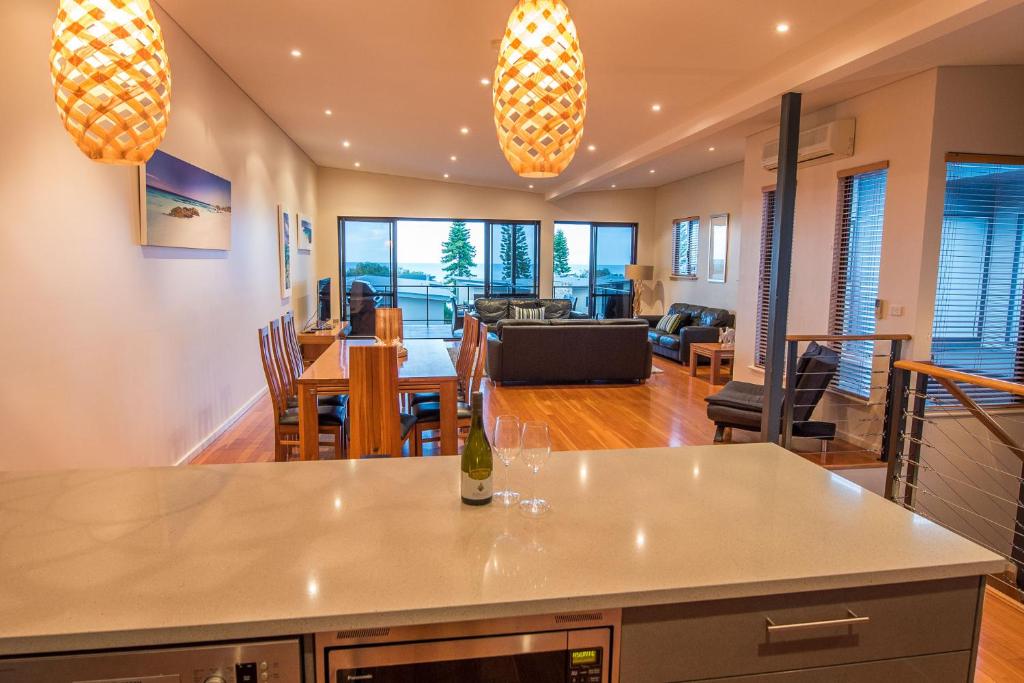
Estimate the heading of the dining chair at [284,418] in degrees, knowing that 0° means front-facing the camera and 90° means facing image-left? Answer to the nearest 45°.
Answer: approximately 270°

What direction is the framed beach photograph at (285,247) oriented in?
to the viewer's right

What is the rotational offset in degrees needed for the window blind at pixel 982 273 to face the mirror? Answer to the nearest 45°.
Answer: approximately 90° to its right

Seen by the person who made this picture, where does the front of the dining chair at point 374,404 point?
facing away from the viewer

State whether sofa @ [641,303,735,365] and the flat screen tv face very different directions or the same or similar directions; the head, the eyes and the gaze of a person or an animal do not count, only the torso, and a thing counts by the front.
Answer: very different directions

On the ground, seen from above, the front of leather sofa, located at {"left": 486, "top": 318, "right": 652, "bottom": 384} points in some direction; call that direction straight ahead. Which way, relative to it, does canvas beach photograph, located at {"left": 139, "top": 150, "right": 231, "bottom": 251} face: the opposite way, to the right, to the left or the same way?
to the right

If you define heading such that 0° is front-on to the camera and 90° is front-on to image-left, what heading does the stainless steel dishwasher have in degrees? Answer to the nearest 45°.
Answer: approximately 0°

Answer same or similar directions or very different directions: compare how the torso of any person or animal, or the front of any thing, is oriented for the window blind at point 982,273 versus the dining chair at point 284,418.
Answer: very different directions

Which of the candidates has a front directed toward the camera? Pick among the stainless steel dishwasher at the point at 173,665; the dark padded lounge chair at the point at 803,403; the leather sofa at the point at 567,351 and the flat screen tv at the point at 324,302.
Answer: the stainless steel dishwasher

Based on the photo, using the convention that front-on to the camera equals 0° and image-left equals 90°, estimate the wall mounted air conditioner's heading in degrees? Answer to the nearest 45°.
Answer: approximately 45°

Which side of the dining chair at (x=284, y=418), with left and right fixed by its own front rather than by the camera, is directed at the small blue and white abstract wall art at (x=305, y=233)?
left

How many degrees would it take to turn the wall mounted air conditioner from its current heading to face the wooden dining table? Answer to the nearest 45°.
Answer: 0° — it already faces it

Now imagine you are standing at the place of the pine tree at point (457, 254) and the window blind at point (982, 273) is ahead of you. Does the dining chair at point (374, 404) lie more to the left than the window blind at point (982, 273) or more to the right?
right

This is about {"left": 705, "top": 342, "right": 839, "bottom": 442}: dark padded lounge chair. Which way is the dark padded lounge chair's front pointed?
to the viewer's left

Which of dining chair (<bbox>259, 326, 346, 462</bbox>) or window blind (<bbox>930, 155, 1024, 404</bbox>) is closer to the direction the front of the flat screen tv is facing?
the window blind
